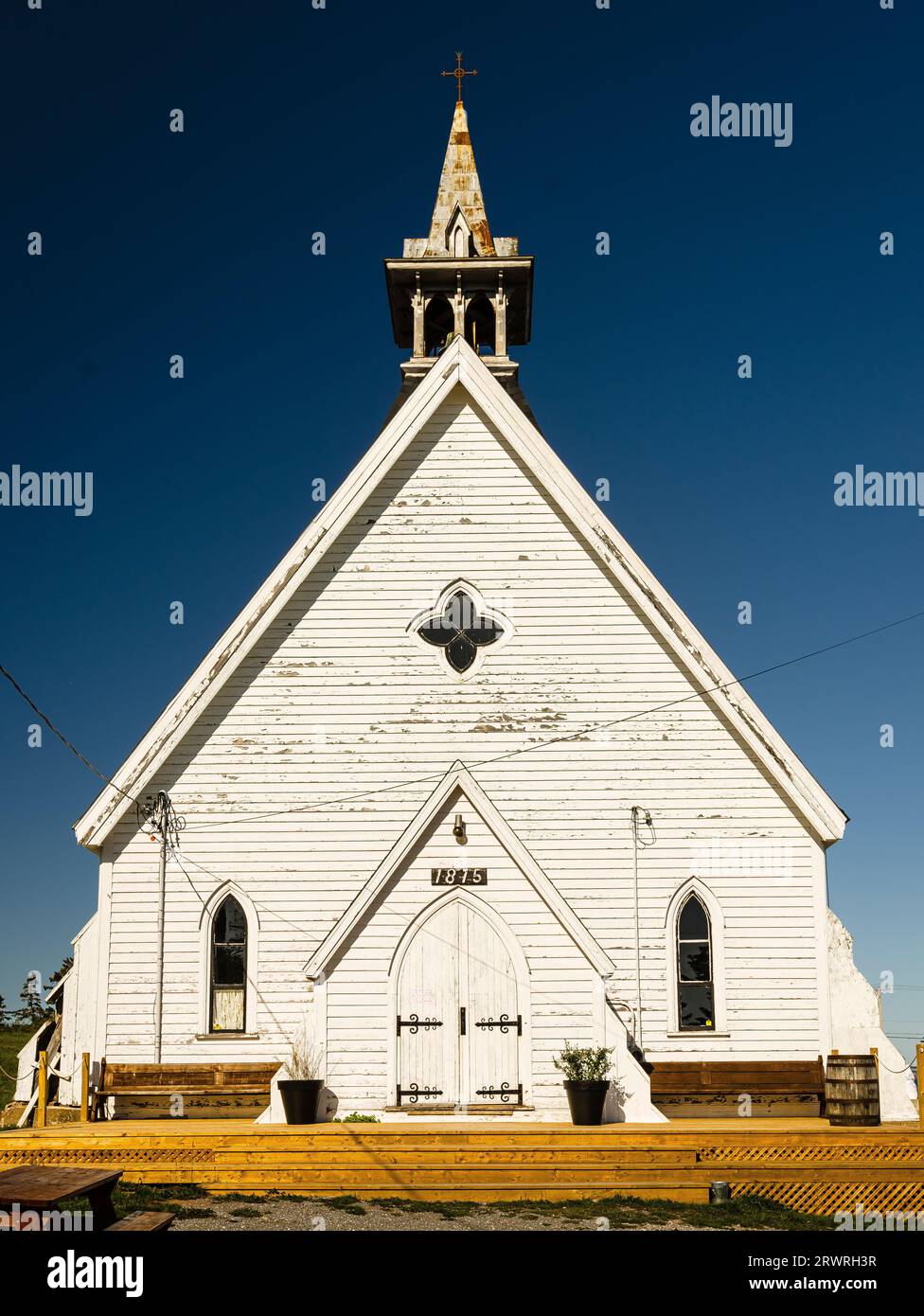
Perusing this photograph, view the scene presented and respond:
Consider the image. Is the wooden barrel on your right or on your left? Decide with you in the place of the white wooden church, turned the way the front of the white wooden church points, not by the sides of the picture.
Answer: on your left

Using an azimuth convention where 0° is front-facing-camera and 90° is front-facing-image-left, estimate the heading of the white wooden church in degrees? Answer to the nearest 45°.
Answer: approximately 0°

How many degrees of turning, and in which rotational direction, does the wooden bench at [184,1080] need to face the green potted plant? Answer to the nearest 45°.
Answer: approximately 45° to its left

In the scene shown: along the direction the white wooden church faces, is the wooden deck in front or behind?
in front

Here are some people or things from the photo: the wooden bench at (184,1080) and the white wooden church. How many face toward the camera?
2

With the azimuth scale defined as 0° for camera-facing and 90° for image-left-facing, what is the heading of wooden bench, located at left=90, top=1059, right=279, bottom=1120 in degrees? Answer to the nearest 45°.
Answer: approximately 0°

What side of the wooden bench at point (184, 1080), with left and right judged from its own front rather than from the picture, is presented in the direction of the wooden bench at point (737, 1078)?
left
